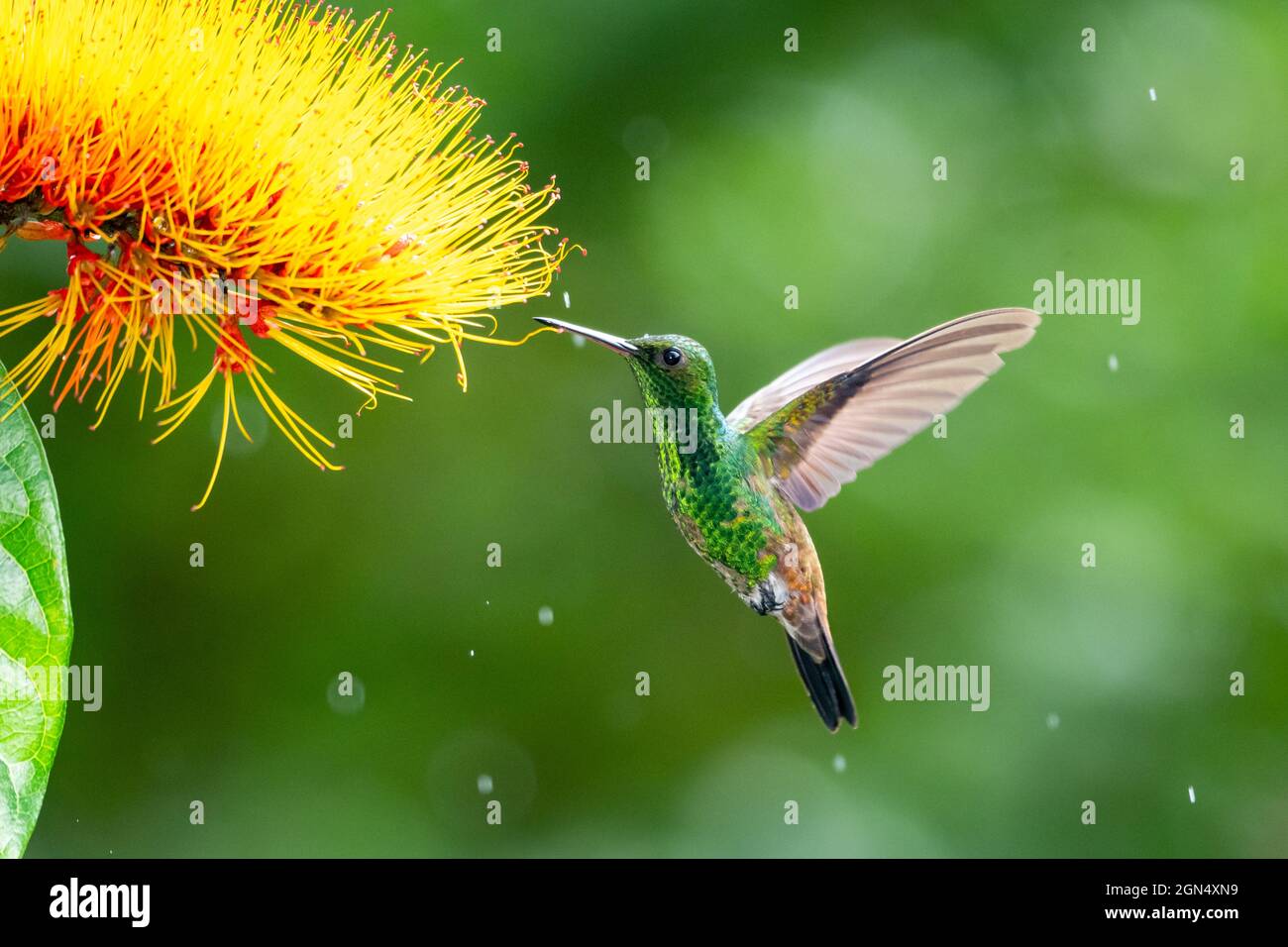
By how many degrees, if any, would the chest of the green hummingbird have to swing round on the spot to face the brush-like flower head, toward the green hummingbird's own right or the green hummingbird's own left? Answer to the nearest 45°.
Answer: approximately 45° to the green hummingbird's own left

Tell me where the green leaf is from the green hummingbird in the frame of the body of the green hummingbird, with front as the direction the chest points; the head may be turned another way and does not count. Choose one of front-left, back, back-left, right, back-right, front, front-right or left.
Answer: front-left

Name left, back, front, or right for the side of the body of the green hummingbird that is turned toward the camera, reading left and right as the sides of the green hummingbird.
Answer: left
